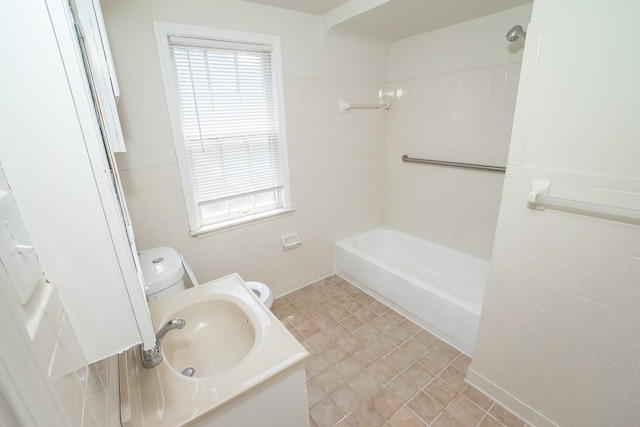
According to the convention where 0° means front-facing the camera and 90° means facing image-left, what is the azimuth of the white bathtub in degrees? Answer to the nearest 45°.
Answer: approximately 45°

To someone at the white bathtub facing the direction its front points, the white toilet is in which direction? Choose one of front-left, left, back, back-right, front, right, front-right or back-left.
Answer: front

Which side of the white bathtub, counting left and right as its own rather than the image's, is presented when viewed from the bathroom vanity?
front

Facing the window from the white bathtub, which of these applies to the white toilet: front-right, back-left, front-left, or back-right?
front-left

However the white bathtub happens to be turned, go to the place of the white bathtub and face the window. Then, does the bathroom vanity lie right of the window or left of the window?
left
